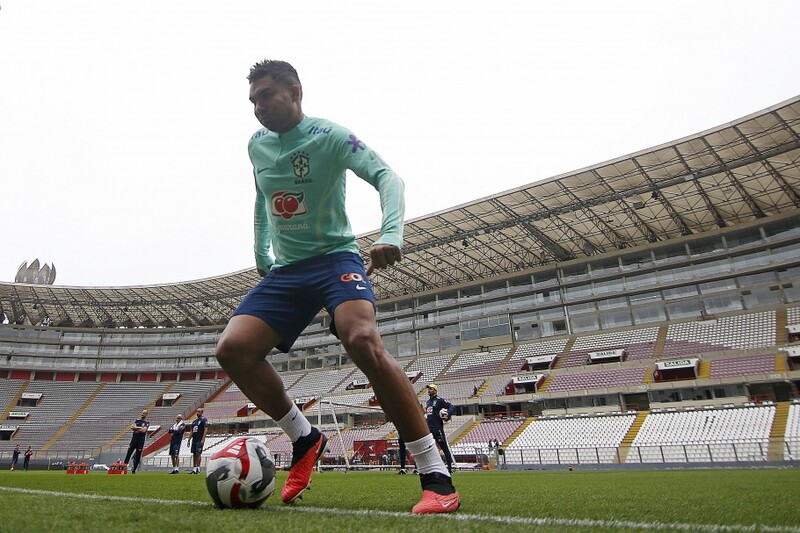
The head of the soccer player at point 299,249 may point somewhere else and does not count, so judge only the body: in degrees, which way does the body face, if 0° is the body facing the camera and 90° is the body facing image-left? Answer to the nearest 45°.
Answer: approximately 45°

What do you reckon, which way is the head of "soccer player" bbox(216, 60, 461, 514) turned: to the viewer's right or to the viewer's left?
to the viewer's left
